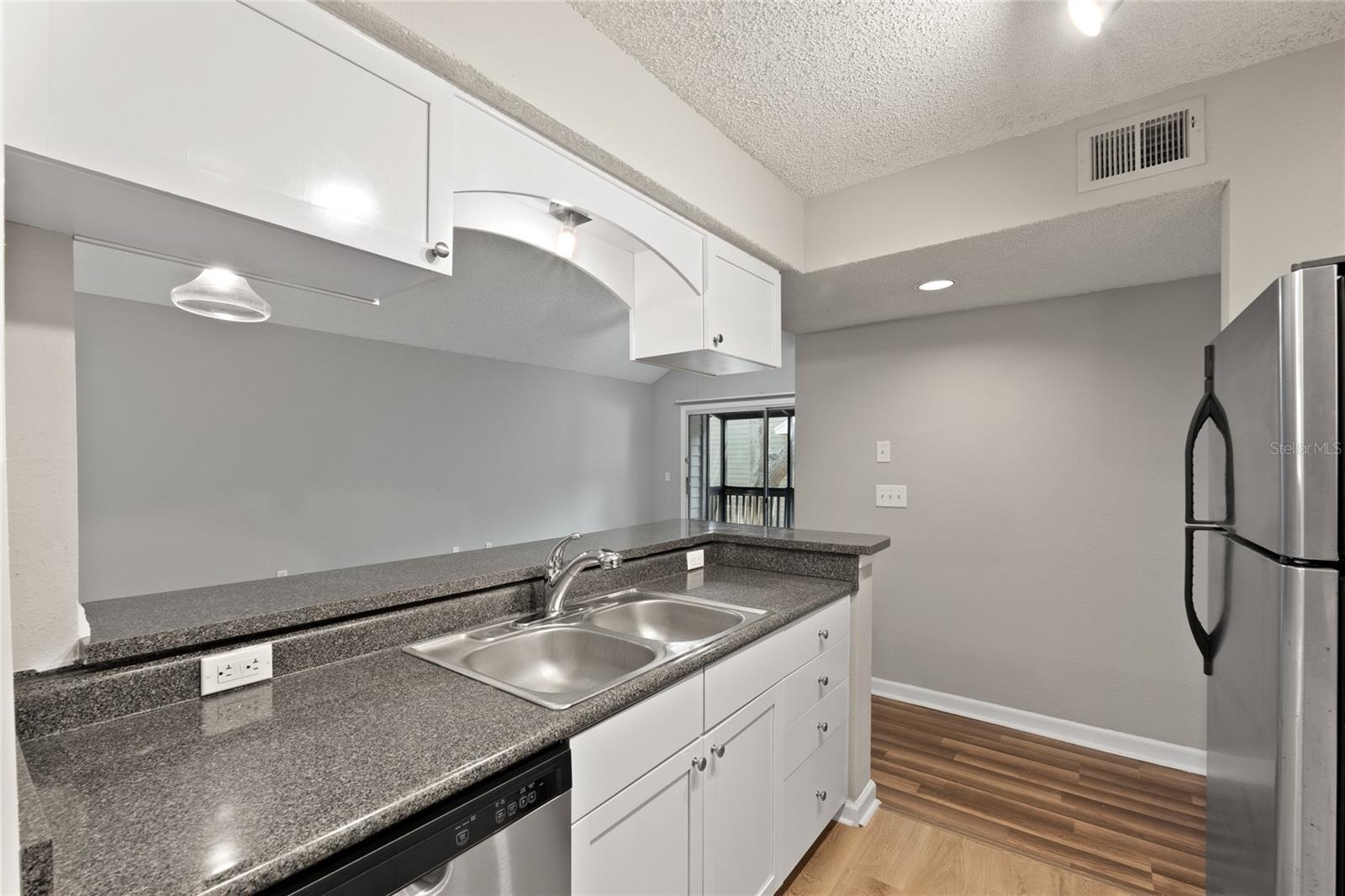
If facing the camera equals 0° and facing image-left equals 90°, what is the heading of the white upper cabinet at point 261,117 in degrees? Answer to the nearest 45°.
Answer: approximately 315°

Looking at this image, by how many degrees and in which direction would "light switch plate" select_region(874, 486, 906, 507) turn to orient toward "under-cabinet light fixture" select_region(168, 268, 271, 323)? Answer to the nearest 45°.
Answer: approximately 45° to its right

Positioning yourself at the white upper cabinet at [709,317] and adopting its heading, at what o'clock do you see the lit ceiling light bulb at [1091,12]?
The lit ceiling light bulb is roughly at 12 o'clock from the white upper cabinet.

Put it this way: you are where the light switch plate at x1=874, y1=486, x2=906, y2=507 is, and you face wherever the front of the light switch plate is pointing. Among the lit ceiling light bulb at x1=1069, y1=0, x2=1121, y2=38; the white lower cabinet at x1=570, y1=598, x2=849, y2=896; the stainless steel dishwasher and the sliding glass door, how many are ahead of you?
3

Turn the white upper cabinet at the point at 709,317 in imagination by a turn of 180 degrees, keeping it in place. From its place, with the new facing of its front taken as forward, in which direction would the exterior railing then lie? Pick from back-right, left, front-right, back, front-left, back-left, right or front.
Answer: front-right
